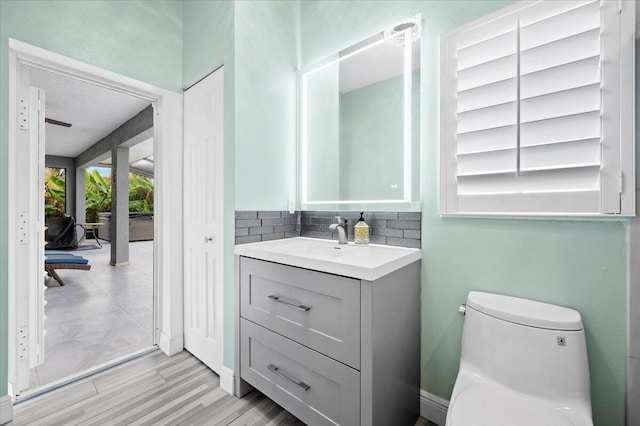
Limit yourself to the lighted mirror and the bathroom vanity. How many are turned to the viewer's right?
0

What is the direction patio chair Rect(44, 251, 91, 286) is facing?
to the viewer's right

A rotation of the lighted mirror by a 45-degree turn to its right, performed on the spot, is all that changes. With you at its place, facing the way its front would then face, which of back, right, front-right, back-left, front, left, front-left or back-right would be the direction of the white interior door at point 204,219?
front

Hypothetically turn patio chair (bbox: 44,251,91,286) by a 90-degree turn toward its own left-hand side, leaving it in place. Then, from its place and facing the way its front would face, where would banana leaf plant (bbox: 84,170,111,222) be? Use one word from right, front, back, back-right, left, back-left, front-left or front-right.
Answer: front

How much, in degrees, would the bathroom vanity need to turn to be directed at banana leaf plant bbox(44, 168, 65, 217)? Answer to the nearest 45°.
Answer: approximately 90° to its right

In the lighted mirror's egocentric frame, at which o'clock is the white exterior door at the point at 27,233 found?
The white exterior door is roughly at 1 o'clock from the lighted mirror.

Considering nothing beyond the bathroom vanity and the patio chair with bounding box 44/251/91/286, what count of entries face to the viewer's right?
1

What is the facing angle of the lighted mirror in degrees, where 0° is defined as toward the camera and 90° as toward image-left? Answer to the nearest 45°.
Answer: approximately 45°

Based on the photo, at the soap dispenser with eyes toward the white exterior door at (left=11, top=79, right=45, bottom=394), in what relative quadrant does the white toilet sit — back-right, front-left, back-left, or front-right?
back-left
